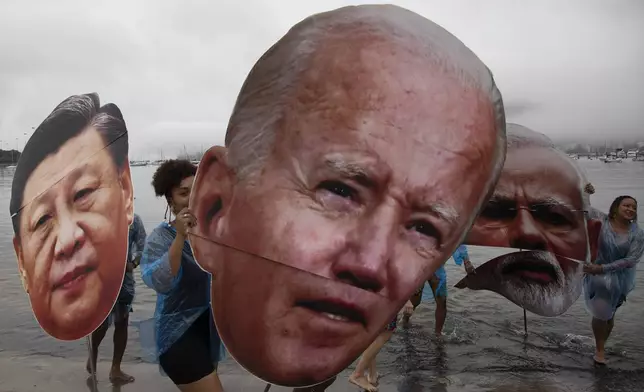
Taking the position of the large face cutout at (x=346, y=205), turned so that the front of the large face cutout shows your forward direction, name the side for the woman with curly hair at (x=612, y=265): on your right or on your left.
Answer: on your left

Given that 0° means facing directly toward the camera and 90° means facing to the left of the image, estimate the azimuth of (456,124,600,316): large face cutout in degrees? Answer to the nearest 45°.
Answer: approximately 0°

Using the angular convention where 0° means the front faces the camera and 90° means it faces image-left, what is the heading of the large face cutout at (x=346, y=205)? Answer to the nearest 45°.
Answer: approximately 0°

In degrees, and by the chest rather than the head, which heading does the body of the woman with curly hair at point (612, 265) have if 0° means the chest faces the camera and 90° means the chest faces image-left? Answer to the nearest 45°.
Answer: approximately 45°

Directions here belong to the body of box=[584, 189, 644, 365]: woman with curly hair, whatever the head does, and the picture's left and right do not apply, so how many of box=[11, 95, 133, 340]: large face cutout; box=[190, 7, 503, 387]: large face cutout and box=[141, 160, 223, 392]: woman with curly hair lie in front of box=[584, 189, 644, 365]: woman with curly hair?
3

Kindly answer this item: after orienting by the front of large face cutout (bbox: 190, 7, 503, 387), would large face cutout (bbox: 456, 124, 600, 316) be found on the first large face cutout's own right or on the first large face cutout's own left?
on the first large face cutout's own left

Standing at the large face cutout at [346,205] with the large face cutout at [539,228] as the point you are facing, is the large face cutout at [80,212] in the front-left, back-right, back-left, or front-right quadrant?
back-left

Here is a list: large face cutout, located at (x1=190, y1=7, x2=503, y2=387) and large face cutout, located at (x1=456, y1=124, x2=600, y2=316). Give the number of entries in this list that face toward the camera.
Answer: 2
